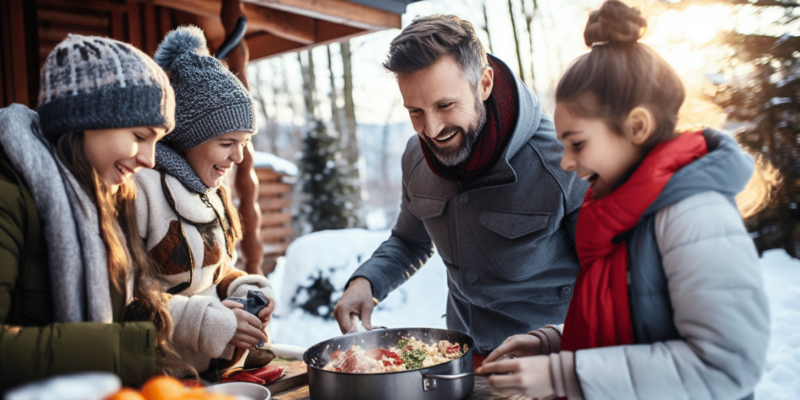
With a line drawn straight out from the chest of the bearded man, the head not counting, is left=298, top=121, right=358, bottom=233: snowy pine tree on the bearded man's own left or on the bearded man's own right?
on the bearded man's own right

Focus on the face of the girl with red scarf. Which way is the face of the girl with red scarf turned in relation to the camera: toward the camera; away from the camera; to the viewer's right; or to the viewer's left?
to the viewer's left

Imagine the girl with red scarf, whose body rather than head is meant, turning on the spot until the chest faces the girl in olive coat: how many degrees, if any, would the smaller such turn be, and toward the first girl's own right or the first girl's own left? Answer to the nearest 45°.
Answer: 0° — they already face them

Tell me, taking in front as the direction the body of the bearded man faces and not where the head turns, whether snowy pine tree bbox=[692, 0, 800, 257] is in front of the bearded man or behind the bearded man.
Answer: behind

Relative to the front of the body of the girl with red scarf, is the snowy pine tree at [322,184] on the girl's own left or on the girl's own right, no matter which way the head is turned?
on the girl's own right

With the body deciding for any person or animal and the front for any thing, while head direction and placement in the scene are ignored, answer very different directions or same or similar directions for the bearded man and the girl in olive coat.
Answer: very different directions

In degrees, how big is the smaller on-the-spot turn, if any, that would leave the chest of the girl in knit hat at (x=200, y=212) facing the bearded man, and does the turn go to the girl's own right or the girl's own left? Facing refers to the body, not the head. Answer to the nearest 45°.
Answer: approximately 45° to the girl's own left

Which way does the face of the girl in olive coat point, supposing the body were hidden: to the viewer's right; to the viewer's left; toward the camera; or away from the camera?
to the viewer's right

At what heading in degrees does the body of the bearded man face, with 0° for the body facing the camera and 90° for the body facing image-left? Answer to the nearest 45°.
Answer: approximately 45°

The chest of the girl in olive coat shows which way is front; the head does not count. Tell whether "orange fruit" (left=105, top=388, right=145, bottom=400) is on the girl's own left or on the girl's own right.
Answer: on the girl's own right

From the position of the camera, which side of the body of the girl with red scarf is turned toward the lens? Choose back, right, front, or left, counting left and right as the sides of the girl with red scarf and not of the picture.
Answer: left

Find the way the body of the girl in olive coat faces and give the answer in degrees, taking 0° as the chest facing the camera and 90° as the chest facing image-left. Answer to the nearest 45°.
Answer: approximately 270°
